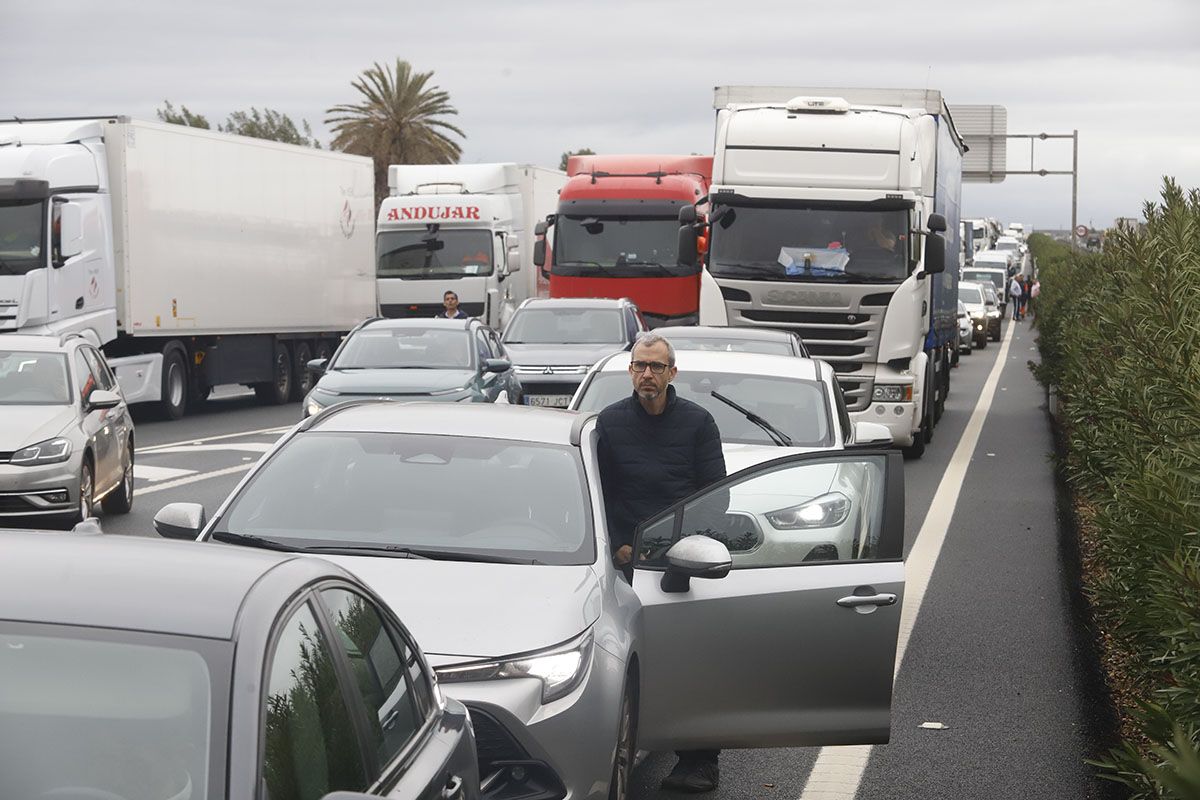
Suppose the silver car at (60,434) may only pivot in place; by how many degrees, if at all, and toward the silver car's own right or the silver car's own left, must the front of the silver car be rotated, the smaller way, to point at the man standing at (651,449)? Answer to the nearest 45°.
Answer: approximately 45° to the silver car's own left

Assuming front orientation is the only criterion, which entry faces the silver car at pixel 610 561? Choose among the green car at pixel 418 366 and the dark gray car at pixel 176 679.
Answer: the green car at pixel 418 366

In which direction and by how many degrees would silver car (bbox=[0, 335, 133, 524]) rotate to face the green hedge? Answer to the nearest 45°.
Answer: approximately 90° to its left

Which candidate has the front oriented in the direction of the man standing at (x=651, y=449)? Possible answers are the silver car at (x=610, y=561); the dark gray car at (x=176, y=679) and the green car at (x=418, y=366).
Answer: the green car at (x=418, y=366)

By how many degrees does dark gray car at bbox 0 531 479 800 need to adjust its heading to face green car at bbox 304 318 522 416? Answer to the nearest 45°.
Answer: approximately 135° to its right

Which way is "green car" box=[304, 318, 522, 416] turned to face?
toward the camera

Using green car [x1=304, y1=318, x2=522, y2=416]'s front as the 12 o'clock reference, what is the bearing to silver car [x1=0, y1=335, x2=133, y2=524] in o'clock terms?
The silver car is roughly at 1 o'clock from the green car.

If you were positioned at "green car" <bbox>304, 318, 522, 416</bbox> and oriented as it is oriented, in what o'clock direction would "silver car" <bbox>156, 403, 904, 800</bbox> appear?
The silver car is roughly at 12 o'clock from the green car.

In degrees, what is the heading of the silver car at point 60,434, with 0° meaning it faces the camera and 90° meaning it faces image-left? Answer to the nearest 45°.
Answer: approximately 45°

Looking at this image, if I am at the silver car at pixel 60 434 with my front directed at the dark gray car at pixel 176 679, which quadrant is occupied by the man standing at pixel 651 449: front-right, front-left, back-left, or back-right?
front-left

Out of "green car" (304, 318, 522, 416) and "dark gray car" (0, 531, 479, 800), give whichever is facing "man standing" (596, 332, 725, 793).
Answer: "green car" (304, 318, 522, 416)

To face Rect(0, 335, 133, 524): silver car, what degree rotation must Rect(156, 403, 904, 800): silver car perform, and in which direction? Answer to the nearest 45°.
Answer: approximately 135° to its right

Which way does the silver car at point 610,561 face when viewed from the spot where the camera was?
facing the viewer

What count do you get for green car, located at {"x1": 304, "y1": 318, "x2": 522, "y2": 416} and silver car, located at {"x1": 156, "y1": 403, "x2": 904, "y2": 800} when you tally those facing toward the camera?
2

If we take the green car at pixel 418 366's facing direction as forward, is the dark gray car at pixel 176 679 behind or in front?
in front
